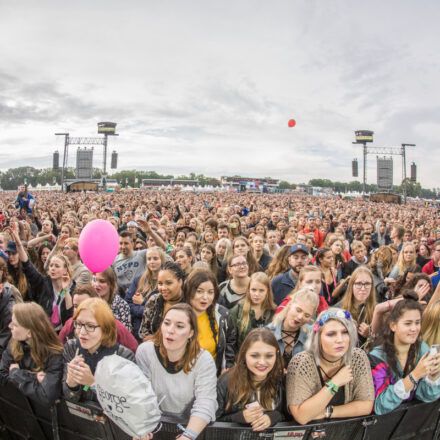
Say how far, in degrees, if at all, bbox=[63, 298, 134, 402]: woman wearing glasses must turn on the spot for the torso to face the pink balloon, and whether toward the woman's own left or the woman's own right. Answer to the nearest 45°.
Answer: approximately 135° to the woman's own right

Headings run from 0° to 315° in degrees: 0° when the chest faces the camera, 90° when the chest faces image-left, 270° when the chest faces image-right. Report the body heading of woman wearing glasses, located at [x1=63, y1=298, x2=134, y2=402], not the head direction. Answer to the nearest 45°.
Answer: approximately 45°

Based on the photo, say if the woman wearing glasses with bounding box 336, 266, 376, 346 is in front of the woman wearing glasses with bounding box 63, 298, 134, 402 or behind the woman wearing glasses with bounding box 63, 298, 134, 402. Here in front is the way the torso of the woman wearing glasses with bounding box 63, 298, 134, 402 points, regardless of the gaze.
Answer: behind

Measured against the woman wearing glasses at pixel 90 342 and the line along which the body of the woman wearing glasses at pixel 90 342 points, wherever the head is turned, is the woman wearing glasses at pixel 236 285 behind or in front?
behind
